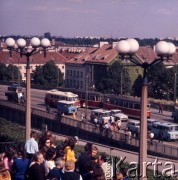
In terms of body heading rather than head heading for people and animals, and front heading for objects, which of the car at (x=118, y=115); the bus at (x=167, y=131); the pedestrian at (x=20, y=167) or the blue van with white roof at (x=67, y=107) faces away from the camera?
the pedestrian

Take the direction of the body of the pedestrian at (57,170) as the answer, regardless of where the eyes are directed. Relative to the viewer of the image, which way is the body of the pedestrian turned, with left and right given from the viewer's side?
facing away from the viewer and to the right of the viewer

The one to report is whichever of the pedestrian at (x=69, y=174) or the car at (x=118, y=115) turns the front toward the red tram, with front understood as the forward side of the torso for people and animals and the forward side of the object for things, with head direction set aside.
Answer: the pedestrian

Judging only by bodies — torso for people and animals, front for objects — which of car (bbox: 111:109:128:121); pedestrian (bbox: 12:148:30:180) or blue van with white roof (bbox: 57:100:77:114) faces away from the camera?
the pedestrian

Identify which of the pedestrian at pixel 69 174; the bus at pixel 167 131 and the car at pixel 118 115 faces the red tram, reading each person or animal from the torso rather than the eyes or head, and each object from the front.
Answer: the pedestrian

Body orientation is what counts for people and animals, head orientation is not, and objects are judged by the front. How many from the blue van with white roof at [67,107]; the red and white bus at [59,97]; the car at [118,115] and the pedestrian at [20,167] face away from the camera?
1

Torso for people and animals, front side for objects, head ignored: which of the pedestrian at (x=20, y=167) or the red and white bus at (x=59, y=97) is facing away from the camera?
the pedestrian

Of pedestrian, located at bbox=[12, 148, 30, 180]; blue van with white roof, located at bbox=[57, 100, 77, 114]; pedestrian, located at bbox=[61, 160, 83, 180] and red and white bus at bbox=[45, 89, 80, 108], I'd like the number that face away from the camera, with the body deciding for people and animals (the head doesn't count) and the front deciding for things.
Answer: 2

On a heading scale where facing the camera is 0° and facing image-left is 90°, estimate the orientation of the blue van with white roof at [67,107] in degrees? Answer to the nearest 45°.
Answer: approximately 315°

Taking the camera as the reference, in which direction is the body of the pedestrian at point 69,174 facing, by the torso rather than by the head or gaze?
away from the camera
